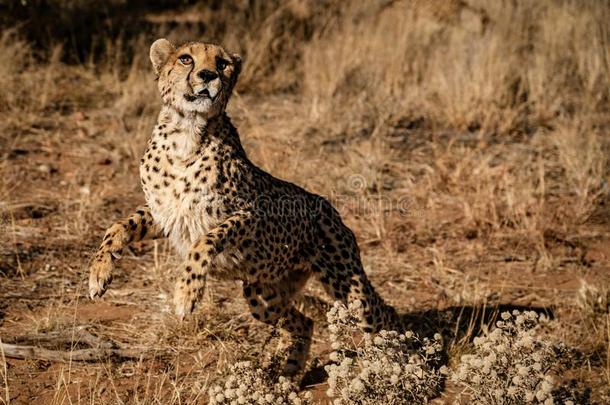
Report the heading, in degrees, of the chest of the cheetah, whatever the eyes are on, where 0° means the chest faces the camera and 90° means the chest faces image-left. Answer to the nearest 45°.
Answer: approximately 45°

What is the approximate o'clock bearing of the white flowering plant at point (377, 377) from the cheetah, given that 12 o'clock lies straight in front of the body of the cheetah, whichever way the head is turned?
The white flowering plant is roughly at 9 o'clock from the cheetah.

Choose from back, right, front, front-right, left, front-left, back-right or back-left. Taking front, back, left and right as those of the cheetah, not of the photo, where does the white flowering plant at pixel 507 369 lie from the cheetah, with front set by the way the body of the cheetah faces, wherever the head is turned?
left

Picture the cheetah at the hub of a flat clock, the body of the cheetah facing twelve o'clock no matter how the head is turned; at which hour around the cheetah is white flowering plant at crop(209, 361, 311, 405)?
The white flowering plant is roughly at 10 o'clock from the cheetah.
